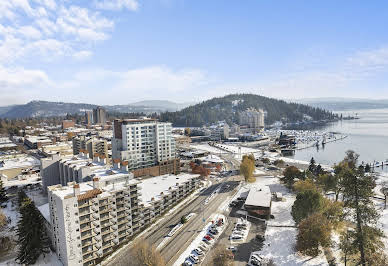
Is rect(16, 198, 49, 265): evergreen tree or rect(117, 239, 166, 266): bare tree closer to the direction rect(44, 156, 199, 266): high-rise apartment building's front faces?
the bare tree

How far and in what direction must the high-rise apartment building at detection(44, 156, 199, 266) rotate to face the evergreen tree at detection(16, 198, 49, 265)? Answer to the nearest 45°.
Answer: approximately 135° to its right

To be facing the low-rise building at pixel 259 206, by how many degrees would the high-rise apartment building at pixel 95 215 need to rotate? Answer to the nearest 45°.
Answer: approximately 45° to its left

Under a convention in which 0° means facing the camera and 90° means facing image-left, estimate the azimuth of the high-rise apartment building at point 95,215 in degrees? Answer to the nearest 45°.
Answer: approximately 315°

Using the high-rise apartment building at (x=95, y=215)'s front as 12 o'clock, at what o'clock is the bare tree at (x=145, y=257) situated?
The bare tree is roughly at 12 o'clock from the high-rise apartment building.

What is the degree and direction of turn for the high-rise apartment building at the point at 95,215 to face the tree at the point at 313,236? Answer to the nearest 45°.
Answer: approximately 45° to its left

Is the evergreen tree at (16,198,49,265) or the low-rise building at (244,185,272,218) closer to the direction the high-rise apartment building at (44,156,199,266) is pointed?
the low-rise building

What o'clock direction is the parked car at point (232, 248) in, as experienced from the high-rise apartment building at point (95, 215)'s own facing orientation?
The parked car is roughly at 11 o'clock from the high-rise apartment building.
